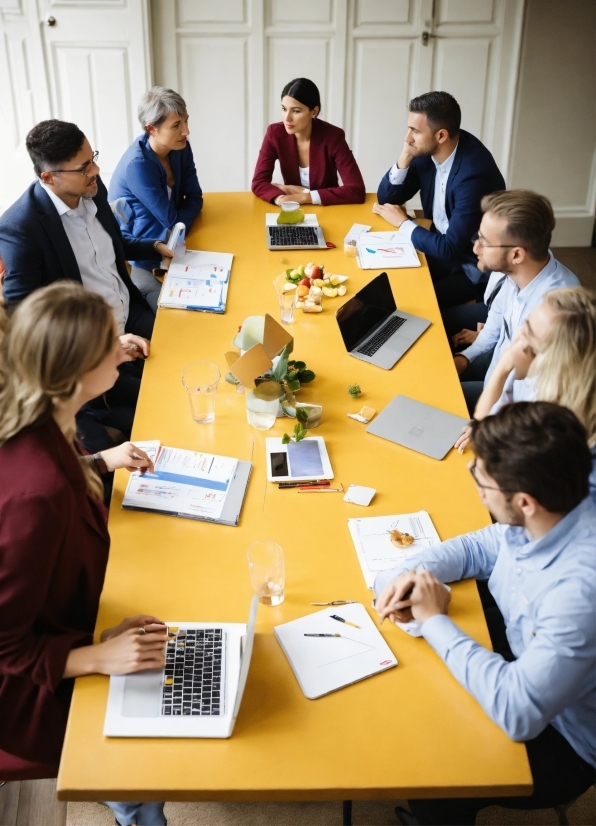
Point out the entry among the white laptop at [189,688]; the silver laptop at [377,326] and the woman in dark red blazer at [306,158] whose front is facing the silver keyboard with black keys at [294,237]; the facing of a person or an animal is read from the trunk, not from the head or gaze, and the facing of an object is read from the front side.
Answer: the woman in dark red blazer

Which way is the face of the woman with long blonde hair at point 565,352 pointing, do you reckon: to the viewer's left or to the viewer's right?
to the viewer's left

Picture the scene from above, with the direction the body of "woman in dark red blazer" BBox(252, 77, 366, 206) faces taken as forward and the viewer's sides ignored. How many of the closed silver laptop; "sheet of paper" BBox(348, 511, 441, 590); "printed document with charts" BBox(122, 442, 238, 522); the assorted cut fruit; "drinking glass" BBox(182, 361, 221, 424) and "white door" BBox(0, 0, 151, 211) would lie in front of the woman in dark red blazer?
5

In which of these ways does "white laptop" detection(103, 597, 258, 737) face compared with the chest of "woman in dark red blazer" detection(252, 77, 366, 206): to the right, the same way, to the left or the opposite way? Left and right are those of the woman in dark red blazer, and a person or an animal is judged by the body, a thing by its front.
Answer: to the right

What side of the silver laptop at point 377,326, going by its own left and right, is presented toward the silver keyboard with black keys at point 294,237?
back

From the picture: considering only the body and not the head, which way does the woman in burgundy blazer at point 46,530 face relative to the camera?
to the viewer's right

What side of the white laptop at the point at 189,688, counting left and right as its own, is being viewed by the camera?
left

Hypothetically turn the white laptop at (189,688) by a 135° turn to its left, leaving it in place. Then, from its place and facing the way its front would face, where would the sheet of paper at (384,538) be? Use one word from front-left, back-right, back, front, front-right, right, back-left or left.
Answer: left

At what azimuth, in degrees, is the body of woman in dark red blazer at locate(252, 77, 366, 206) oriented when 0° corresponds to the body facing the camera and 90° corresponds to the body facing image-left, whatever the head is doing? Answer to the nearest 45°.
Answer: approximately 0°

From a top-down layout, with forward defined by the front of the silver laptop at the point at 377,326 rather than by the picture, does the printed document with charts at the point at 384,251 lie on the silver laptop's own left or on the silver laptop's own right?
on the silver laptop's own left

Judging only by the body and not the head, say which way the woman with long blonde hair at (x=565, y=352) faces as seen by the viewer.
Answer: to the viewer's left
